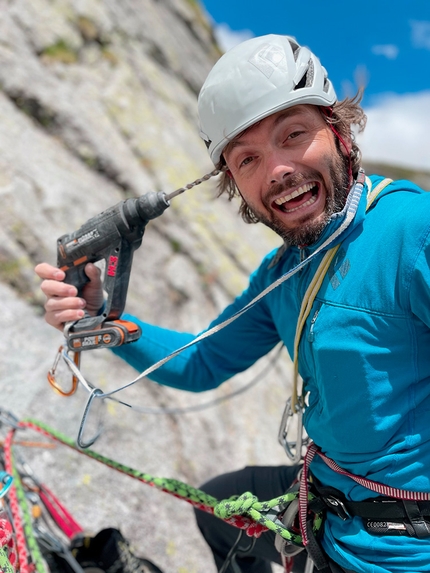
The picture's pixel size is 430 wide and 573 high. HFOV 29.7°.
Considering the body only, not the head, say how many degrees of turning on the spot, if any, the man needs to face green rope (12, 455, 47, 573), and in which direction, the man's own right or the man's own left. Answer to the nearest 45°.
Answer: approximately 90° to the man's own right

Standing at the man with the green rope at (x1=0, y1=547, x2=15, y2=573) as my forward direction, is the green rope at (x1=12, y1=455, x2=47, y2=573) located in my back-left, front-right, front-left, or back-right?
front-right

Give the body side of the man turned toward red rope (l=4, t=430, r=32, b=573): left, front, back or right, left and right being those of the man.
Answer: right

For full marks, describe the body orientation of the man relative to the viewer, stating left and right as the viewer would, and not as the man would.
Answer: facing the viewer and to the left of the viewer

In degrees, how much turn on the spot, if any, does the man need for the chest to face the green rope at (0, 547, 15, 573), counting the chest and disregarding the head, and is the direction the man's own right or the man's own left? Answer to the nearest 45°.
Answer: approximately 45° to the man's own right
